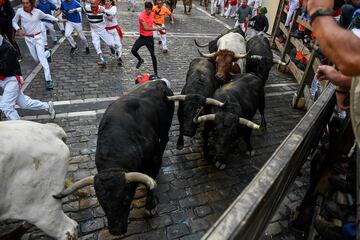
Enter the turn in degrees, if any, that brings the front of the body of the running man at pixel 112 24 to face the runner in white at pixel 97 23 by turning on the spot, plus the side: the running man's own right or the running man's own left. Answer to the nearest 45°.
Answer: approximately 45° to the running man's own right

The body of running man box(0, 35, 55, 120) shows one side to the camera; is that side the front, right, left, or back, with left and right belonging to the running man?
left

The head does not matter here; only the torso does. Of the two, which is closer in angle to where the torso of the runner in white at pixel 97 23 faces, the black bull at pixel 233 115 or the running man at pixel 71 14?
the black bull

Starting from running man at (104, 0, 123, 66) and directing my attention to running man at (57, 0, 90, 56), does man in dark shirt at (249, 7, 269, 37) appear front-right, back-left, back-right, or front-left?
back-right
